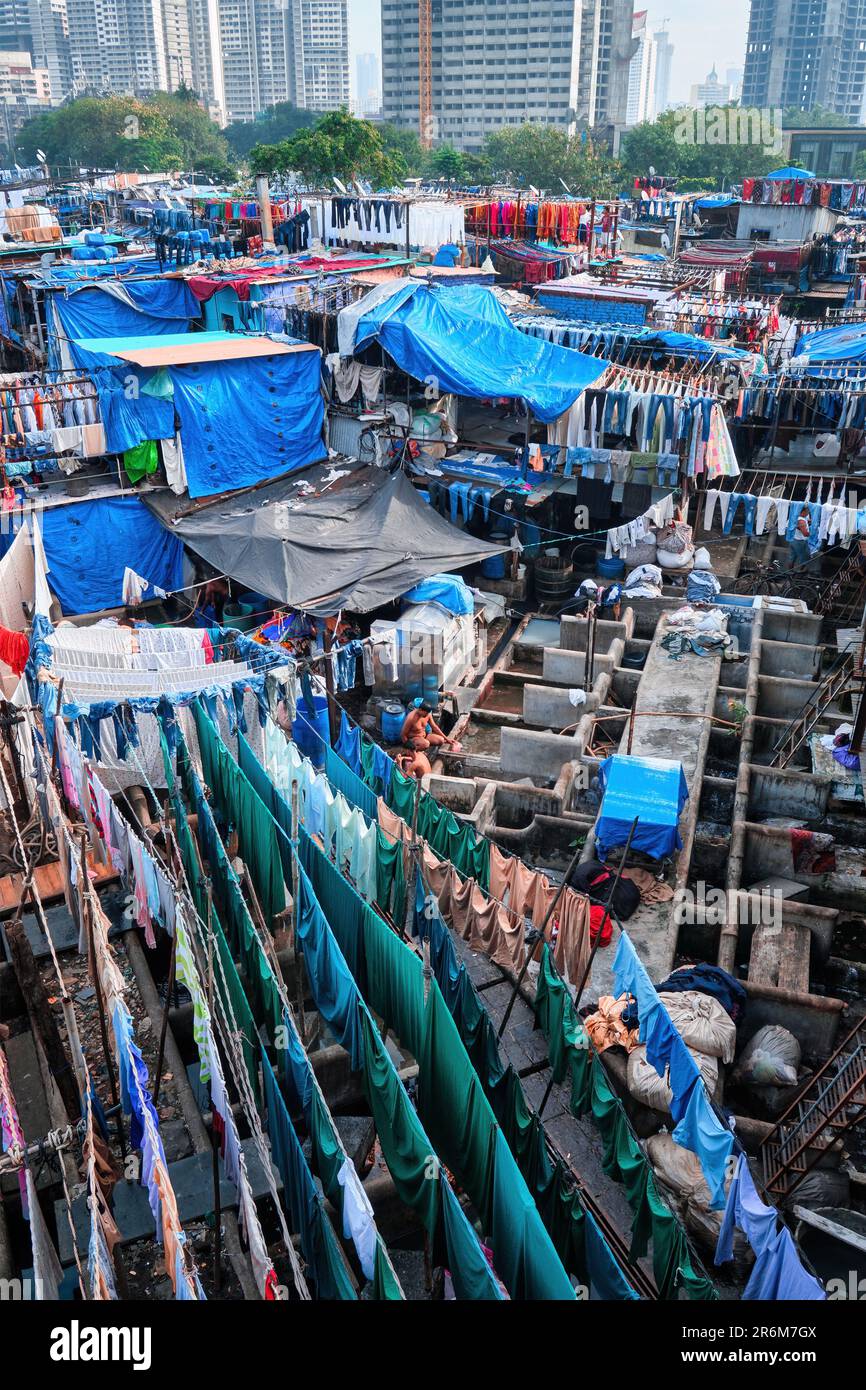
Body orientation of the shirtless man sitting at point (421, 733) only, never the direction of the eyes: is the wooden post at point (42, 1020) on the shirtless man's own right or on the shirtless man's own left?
on the shirtless man's own right

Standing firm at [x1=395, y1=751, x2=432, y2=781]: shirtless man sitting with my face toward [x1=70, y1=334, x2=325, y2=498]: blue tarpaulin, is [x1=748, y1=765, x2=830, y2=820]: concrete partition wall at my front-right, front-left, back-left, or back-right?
back-right

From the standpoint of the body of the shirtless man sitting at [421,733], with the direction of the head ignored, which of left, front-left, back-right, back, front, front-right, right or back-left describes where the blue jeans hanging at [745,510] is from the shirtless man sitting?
left

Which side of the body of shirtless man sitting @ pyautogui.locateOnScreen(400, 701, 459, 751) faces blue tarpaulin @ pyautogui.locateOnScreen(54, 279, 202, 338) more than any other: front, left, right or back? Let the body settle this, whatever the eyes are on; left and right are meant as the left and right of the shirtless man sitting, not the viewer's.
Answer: back

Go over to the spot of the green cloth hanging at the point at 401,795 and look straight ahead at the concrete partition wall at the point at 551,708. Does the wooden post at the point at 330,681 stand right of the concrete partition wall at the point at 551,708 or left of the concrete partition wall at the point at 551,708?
left

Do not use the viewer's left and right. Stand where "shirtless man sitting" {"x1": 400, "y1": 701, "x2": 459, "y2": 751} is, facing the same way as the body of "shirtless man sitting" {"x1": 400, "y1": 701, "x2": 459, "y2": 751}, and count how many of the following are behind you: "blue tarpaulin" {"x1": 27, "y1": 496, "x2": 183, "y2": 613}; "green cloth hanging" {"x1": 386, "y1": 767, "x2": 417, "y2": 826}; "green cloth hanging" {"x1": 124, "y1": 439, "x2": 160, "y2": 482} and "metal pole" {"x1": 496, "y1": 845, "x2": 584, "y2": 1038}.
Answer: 2

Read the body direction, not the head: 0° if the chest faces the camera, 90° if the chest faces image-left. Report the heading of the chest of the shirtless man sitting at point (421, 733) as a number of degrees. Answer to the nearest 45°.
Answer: approximately 315°

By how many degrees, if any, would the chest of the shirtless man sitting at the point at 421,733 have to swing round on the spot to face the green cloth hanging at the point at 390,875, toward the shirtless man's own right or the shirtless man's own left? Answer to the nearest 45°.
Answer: approximately 45° to the shirtless man's own right

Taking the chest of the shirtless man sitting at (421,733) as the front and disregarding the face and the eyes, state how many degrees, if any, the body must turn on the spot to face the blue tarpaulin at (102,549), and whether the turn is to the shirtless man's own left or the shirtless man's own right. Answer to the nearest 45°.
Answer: approximately 180°

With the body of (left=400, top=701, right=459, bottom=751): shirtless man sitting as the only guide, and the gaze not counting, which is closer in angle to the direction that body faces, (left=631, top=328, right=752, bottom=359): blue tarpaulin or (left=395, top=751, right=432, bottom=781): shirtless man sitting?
the shirtless man sitting

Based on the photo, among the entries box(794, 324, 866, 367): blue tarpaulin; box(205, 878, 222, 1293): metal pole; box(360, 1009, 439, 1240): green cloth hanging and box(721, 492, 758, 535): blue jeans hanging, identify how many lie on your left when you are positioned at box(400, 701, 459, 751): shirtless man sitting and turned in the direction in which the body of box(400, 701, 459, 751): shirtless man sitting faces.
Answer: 2

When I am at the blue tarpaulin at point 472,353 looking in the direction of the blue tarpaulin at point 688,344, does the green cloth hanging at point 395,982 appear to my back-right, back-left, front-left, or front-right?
back-right

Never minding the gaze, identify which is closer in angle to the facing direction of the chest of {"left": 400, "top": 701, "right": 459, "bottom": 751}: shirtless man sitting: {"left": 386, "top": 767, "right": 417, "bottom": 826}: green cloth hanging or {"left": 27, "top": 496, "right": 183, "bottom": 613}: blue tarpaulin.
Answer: the green cloth hanging

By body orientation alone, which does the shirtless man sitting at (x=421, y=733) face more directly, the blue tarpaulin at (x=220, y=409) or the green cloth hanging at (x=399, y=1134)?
the green cloth hanging

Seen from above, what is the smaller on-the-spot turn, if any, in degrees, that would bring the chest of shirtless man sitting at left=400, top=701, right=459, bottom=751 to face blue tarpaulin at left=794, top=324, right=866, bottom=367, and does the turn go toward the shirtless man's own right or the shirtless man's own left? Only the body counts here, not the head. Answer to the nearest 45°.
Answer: approximately 90° to the shirtless man's own left

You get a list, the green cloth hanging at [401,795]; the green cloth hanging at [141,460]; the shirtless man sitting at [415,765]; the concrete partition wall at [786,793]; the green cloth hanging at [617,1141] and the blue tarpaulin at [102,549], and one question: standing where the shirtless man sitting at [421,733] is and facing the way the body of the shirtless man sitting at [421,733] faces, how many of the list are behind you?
2

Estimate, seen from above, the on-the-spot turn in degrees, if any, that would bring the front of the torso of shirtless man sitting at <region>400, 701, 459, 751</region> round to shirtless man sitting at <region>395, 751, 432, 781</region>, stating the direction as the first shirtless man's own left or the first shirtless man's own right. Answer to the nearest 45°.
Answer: approximately 45° to the first shirtless man's own right
